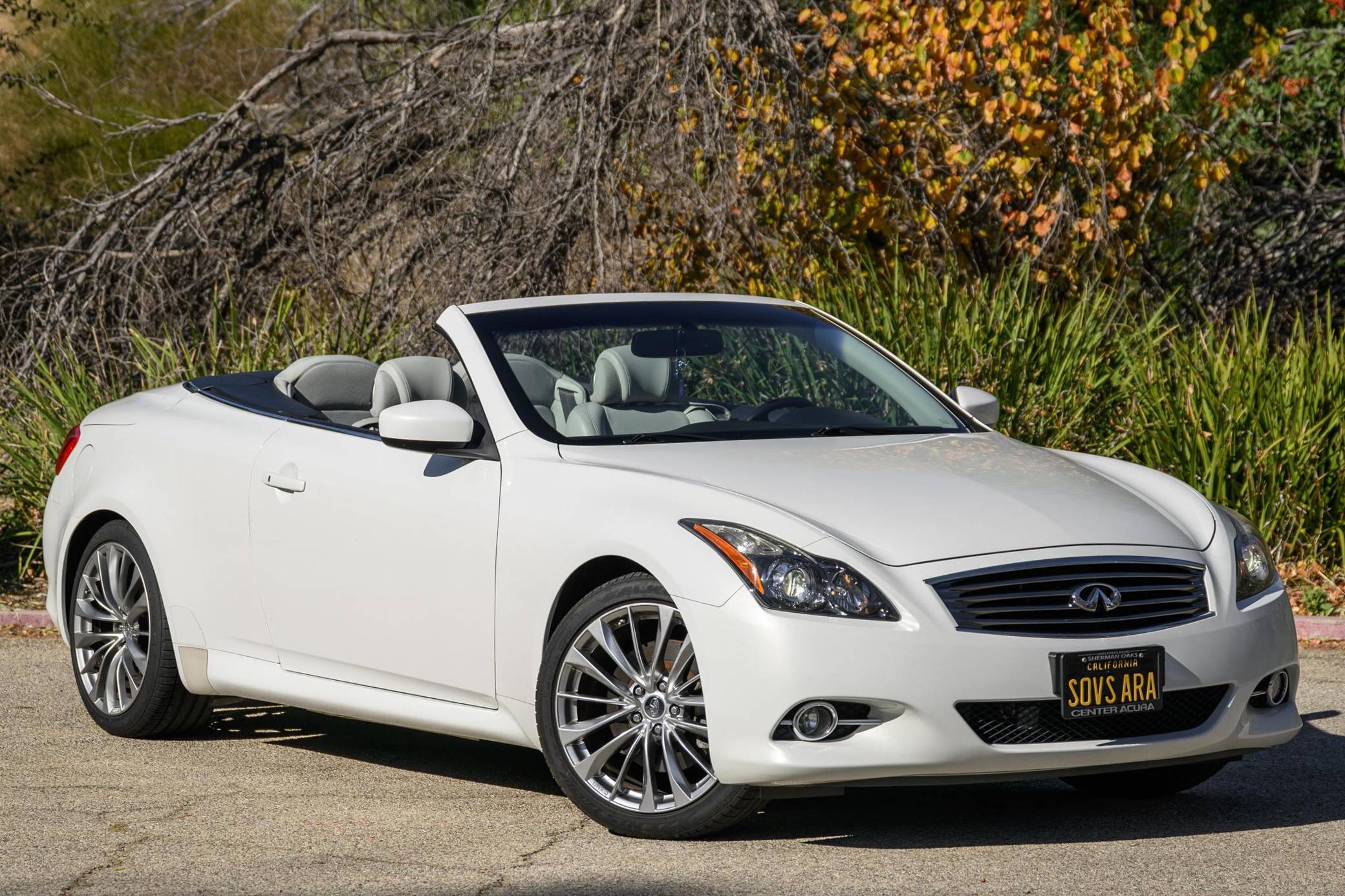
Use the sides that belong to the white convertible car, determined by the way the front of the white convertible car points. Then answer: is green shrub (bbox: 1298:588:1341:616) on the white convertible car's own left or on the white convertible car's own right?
on the white convertible car's own left

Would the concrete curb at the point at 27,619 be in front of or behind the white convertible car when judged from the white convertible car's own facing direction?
behind

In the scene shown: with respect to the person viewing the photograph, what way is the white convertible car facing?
facing the viewer and to the right of the viewer

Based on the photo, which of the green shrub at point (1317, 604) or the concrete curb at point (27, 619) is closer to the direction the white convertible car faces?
the green shrub
